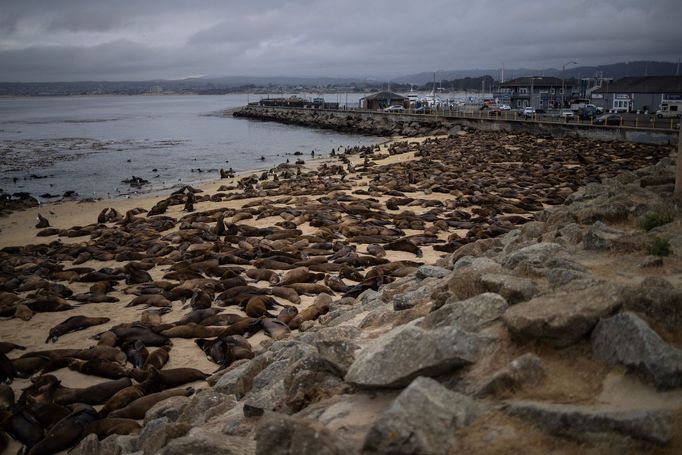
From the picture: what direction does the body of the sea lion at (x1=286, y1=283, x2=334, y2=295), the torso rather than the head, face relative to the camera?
to the viewer's left

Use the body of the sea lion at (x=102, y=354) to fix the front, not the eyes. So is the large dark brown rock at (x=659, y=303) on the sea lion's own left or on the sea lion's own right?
on the sea lion's own right

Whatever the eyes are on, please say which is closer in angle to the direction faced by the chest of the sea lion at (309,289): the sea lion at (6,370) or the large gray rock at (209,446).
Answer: the sea lion

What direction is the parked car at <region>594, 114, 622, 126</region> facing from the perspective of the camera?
to the viewer's left
